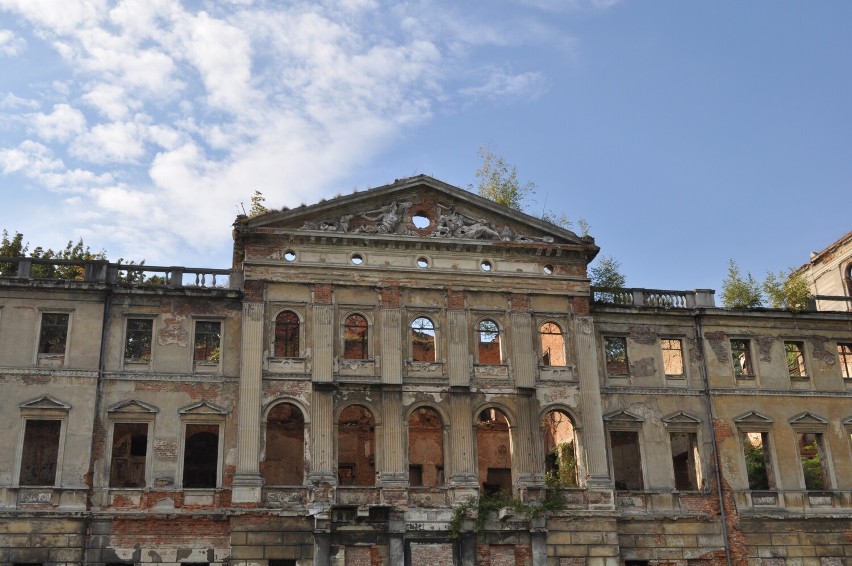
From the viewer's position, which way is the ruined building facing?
facing the viewer
